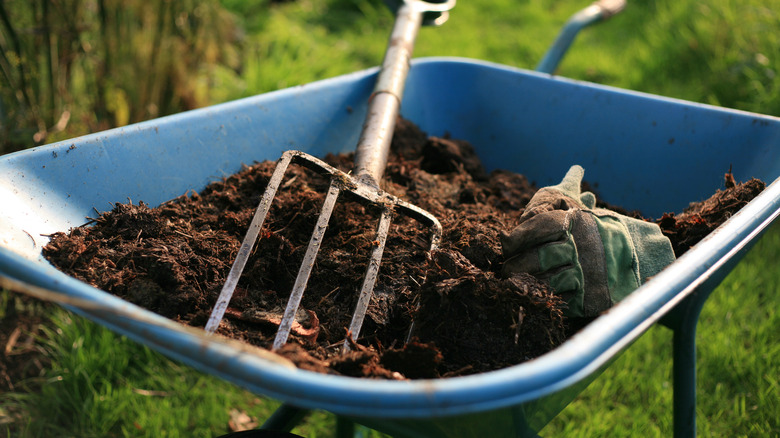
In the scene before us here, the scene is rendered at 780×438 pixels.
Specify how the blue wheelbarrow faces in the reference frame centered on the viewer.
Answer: facing the viewer and to the left of the viewer
